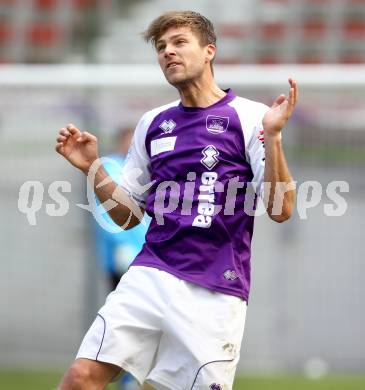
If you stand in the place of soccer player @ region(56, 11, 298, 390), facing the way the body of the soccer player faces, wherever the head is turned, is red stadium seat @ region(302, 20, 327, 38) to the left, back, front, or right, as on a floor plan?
back

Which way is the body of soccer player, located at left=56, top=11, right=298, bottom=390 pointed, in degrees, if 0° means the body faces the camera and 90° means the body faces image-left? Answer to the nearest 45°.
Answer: approximately 0°

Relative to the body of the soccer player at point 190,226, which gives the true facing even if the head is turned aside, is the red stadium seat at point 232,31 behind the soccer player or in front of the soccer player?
behind

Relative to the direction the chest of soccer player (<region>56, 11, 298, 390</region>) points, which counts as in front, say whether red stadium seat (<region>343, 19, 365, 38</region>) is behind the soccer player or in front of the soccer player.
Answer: behind

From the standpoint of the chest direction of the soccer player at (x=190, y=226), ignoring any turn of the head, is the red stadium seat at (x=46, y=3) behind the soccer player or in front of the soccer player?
behind

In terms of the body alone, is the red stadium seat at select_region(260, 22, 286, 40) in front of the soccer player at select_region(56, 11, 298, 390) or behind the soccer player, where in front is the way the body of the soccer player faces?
behind
